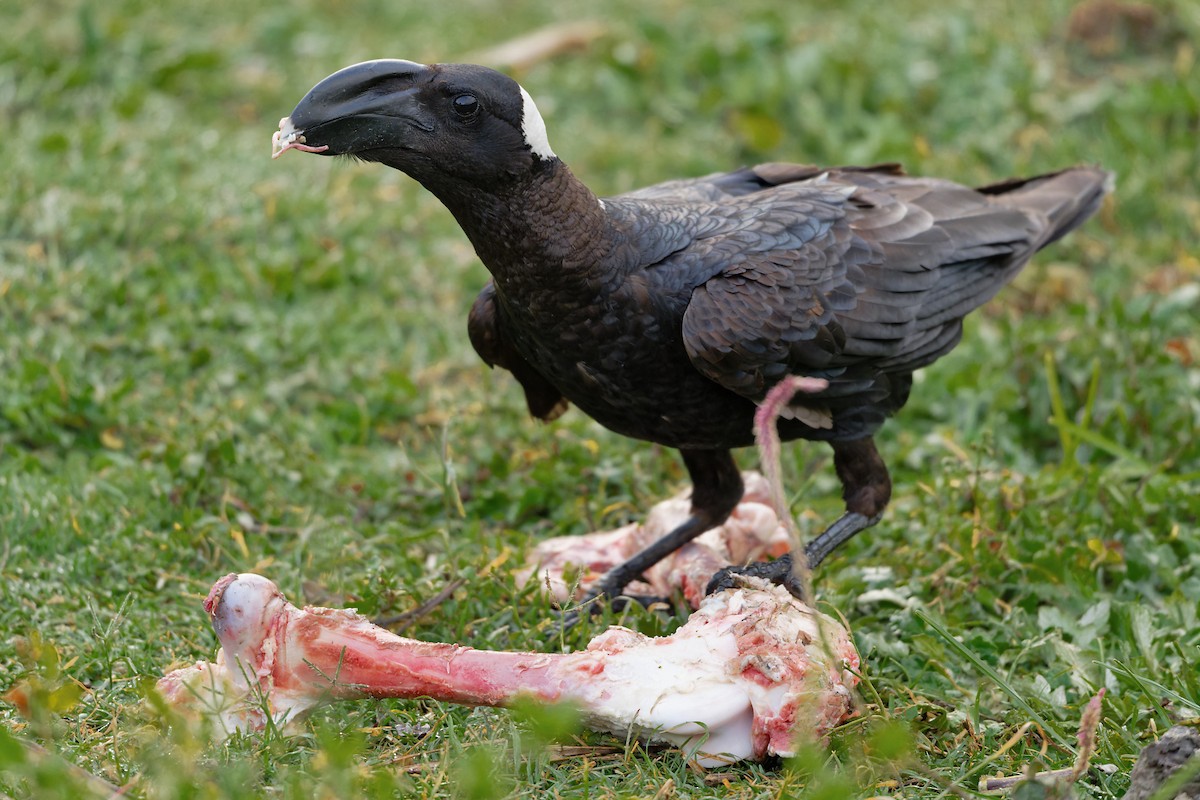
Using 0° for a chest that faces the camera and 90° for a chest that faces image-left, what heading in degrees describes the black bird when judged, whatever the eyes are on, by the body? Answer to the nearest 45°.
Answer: approximately 45°
